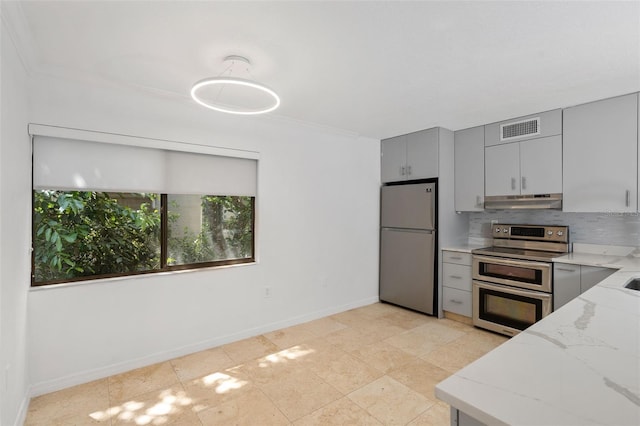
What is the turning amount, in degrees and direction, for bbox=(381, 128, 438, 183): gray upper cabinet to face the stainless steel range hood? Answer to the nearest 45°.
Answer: approximately 135° to its left

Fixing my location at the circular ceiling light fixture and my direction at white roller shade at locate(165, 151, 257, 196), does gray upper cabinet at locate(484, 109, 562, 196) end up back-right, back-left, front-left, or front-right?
back-right

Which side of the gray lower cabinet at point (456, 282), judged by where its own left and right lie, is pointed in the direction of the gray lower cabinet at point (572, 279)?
left

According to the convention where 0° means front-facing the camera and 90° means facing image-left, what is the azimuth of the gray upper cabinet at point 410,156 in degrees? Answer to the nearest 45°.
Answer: approximately 45°

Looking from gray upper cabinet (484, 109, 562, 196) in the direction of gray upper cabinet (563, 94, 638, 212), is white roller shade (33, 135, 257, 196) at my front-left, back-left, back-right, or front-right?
back-right

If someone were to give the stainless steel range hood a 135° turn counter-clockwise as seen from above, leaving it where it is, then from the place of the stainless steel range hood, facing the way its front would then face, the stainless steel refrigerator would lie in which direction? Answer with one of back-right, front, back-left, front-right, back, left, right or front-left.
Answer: back-left

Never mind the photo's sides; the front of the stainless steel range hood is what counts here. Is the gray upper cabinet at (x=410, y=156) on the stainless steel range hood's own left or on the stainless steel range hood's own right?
on the stainless steel range hood's own right

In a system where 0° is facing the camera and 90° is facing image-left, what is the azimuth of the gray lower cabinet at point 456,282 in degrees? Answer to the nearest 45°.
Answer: approximately 45°

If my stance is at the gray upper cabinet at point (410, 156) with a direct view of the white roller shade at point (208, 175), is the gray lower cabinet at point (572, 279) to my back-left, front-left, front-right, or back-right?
back-left
